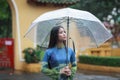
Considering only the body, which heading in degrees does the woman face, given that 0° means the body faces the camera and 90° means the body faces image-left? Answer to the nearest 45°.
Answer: approximately 315°

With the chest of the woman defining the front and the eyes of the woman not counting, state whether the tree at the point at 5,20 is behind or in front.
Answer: behind

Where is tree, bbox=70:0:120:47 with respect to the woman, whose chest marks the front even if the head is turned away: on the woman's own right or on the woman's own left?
on the woman's own left
